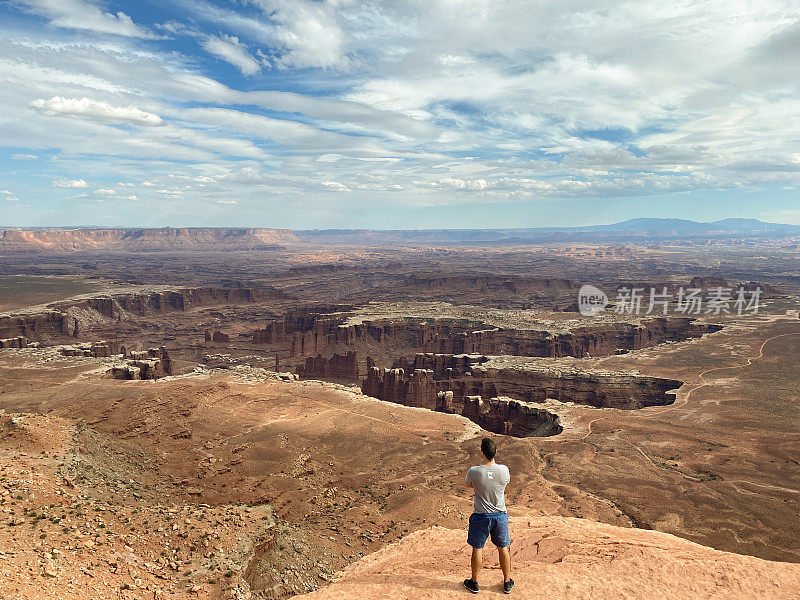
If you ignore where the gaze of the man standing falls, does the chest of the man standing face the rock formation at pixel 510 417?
yes

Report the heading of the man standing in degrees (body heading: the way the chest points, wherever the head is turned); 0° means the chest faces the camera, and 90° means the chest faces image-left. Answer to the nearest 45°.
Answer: approximately 180°

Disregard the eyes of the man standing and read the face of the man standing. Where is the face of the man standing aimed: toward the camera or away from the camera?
away from the camera
